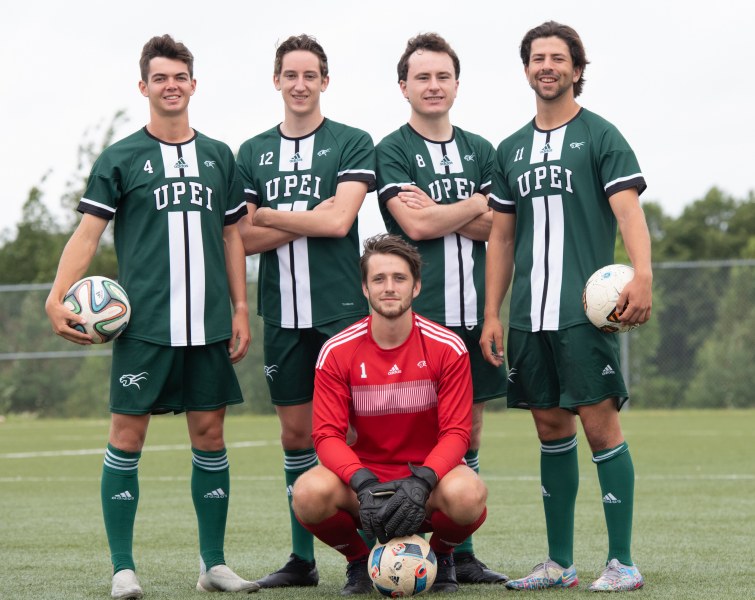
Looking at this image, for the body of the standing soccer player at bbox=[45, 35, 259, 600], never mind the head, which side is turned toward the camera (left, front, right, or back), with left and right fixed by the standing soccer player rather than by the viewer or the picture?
front

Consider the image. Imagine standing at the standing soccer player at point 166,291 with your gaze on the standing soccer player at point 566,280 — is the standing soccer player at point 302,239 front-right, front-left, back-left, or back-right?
front-left

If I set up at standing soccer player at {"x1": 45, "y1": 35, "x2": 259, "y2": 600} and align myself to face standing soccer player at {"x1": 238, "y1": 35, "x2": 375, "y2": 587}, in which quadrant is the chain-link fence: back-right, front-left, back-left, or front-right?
front-left

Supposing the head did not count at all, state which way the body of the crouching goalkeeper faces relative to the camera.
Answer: toward the camera

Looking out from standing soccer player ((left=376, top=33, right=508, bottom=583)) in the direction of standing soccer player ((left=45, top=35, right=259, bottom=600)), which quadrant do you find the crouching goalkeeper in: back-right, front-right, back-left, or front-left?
front-left

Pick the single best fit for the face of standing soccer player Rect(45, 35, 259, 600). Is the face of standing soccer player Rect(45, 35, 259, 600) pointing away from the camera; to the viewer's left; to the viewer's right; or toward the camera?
toward the camera

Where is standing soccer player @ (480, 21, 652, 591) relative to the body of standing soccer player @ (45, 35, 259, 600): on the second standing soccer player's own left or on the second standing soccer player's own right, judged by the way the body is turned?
on the second standing soccer player's own left

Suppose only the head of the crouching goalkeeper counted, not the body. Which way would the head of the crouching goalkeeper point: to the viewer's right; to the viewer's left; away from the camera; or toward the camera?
toward the camera

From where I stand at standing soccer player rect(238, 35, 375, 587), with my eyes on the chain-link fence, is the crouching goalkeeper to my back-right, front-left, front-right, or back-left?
back-right

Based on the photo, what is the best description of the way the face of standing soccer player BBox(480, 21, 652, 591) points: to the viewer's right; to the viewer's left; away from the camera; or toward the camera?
toward the camera

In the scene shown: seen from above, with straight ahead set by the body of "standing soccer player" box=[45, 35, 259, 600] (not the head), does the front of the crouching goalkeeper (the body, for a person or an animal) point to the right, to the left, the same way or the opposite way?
the same way

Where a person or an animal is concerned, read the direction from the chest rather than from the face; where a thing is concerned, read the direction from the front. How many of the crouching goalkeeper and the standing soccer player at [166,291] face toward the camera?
2
